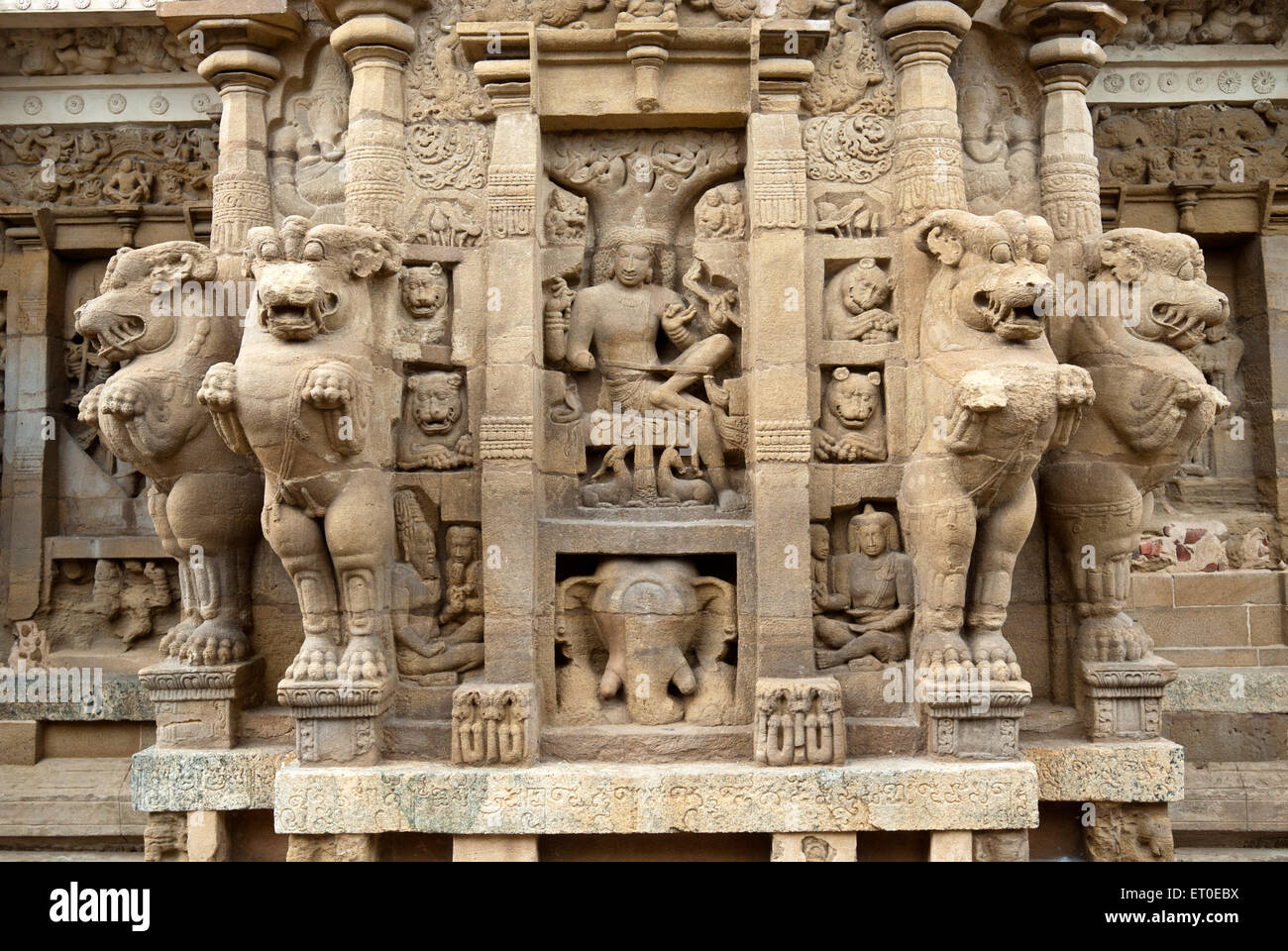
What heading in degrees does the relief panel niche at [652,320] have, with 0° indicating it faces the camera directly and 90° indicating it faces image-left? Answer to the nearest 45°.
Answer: approximately 0°
